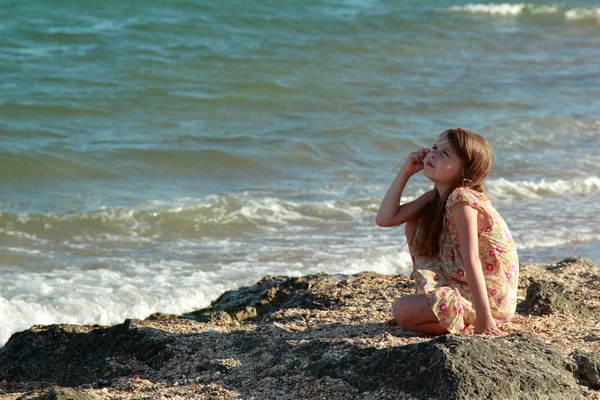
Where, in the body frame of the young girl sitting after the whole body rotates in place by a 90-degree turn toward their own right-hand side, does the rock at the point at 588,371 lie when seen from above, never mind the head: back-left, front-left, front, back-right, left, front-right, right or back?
back-right

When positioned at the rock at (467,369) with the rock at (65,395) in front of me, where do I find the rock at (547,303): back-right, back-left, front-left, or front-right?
back-right

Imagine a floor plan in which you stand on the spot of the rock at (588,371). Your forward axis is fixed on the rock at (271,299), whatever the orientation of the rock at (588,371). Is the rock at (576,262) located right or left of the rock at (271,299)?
right

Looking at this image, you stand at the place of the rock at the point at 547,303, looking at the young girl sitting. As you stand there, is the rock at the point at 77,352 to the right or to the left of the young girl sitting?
right

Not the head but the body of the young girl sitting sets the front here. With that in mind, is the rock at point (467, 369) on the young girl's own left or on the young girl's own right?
on the young girl's own left

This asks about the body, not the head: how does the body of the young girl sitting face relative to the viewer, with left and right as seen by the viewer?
facing to the left of the viewer
